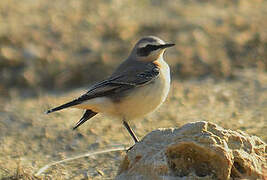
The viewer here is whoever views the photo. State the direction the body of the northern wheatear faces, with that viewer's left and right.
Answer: facing to the right of the viewer
